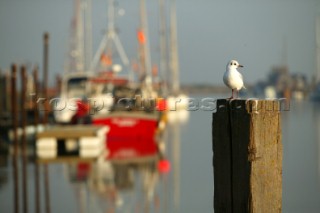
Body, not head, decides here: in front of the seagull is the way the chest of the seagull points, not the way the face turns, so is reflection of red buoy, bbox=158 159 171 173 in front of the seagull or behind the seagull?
behind
